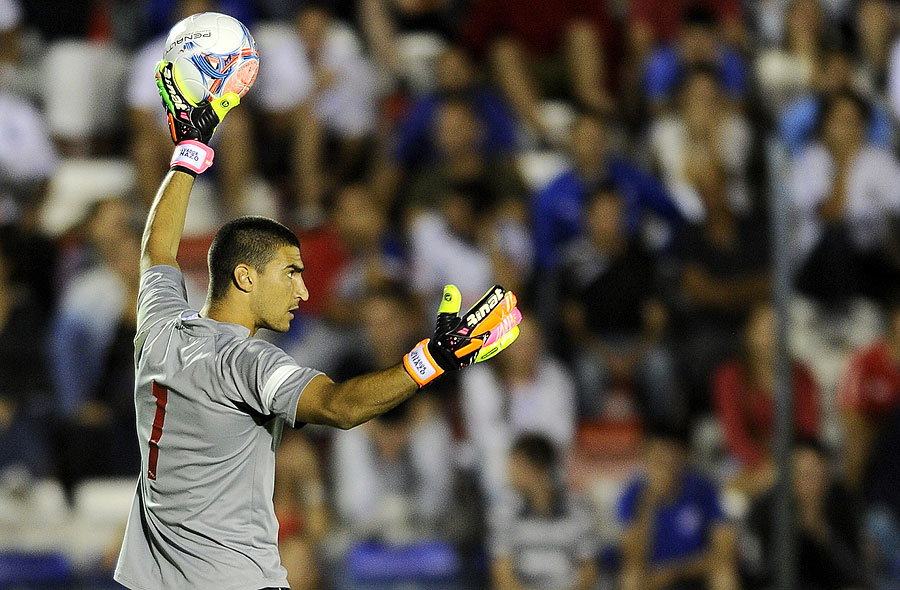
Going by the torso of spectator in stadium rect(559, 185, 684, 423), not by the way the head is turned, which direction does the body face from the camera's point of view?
toward the camera

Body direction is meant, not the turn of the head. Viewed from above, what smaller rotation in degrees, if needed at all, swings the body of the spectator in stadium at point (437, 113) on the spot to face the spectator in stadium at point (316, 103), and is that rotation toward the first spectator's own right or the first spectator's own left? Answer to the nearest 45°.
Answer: approximately 90° to the first spectator's own right

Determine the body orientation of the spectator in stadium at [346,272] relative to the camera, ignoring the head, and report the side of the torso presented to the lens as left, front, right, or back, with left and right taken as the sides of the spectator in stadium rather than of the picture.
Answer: front

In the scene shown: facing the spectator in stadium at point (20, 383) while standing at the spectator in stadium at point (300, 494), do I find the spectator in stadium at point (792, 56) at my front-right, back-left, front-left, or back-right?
back-right

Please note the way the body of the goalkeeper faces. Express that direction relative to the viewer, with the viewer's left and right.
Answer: facing away from the viewer and to the right of the viewer

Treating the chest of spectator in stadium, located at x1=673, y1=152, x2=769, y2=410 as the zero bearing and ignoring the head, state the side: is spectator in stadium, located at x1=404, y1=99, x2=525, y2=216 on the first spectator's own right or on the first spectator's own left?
on the first spectator's own right

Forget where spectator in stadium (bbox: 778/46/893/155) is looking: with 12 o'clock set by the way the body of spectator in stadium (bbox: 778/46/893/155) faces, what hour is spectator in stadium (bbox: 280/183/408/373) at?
spectator in stadium (bbox: 280/183/408/373) is roughly at 2 o'clock from spectator in stadium (bbox: 778/46/893/155).

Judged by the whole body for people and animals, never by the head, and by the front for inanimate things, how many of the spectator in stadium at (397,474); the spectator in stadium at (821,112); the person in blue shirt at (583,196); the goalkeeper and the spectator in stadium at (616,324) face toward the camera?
4

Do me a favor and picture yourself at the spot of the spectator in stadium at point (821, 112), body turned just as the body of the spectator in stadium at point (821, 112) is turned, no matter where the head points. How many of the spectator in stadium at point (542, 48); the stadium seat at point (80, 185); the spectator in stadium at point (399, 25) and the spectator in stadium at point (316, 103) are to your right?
4

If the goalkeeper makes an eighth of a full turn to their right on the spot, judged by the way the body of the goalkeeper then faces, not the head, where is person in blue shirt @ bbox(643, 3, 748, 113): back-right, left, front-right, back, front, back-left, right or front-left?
front-left

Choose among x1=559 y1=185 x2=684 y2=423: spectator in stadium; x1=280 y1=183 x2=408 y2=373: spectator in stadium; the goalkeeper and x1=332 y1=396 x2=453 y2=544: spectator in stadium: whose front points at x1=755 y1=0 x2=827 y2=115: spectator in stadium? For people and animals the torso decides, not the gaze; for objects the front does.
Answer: the goalkeeper

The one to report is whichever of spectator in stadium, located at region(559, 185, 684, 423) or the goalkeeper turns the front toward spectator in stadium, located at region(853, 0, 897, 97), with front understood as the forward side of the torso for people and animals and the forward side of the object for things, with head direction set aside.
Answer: the goalkeeper

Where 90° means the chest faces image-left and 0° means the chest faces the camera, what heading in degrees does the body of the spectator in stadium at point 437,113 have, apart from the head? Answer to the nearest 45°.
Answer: approximately 0°
